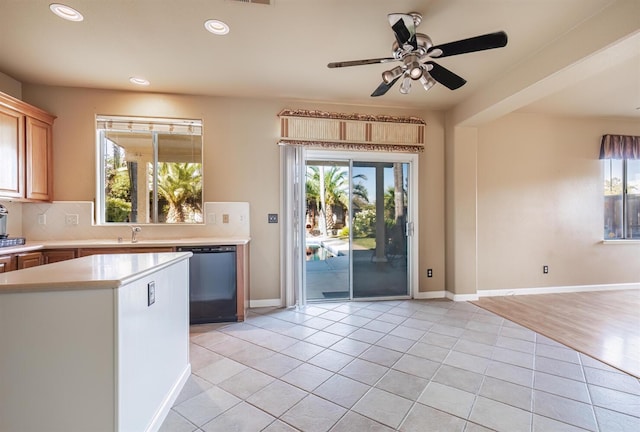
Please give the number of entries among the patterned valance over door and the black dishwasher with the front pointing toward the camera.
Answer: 2

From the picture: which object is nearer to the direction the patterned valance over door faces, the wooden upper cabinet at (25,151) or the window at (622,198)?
the wooden upper cabinet

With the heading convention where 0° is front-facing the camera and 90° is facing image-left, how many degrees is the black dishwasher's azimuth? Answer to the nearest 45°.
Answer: approximately 0°

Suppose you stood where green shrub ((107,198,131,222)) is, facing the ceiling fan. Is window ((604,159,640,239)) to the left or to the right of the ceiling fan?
left

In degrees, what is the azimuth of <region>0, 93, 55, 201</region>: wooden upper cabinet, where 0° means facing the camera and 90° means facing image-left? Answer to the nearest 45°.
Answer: approximately 315°

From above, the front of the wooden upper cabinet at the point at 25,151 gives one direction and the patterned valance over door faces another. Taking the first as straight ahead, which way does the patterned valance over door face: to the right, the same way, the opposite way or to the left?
to the right
